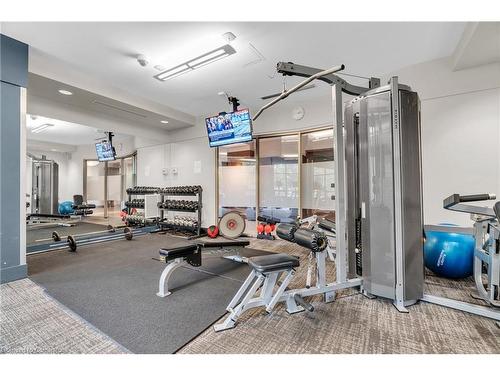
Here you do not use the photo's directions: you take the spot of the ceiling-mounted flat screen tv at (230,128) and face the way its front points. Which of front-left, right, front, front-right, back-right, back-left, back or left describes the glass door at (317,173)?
back-left

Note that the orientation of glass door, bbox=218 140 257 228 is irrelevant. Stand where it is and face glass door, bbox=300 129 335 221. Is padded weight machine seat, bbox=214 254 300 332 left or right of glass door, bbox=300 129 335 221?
right

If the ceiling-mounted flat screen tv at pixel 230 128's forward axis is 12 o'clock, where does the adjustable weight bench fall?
The adjustable weight bench is roughly at 11 o'clock from the ceiling-mounted flat screen tv.

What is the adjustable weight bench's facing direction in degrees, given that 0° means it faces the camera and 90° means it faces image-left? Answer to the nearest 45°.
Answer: approximately 45°

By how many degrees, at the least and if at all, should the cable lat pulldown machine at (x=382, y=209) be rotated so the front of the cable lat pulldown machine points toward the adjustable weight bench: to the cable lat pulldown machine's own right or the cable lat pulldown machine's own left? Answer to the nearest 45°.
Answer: approximately 45° to the cable lat pulldown machine's own right

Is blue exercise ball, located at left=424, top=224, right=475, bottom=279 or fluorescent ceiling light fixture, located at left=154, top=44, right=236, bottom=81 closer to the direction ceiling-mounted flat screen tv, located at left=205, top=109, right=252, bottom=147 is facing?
the fluorescent ceiling light fixture

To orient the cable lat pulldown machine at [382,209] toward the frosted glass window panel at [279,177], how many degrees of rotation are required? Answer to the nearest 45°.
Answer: approximately 90° to its right

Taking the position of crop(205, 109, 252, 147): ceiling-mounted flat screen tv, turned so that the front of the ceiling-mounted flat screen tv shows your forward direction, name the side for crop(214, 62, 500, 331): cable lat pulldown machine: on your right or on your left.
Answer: on your left

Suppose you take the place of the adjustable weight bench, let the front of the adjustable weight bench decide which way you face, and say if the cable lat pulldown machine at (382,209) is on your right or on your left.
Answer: on your left

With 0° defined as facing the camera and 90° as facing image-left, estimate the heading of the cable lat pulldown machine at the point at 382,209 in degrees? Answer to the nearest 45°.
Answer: approximately 45°
